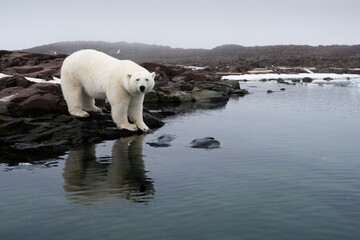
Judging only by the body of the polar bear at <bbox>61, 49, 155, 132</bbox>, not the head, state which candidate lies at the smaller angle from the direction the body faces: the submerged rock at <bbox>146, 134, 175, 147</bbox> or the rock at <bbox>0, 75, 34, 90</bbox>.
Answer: the submerged rock

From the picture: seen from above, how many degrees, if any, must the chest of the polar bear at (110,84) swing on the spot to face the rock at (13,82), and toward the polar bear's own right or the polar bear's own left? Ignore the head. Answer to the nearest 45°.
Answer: approximately 180°

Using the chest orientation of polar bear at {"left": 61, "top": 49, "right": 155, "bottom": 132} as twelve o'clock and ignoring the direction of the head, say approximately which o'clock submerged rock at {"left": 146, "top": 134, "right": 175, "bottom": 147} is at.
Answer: The submerged rock is roughly at 12 o'clock from the polar bear.

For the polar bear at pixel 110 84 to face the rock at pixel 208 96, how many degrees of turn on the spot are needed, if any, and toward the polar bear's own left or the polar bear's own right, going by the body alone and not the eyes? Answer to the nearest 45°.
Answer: approximately 90° to the polar bear's own left

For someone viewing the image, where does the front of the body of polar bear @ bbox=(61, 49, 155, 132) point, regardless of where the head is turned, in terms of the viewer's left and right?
facing the viewer and to the right of the viewer

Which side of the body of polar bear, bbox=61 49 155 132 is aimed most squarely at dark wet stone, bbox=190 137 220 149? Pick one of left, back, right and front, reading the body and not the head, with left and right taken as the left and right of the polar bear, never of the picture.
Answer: front

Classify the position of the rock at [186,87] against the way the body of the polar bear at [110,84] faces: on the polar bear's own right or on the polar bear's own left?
on the polar bear's own left
